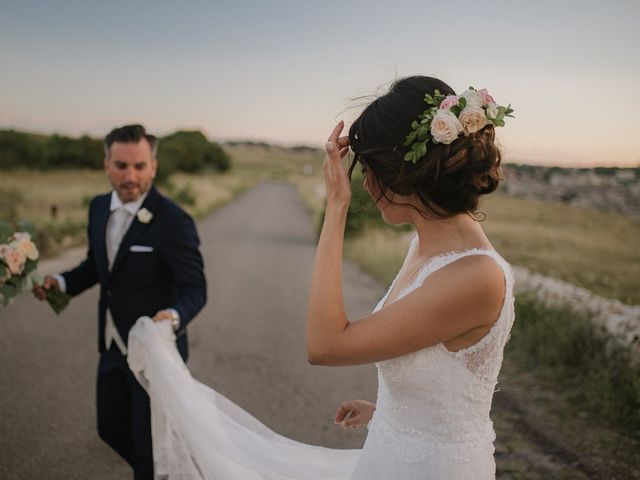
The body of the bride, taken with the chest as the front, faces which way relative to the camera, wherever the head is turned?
to the viewer's left

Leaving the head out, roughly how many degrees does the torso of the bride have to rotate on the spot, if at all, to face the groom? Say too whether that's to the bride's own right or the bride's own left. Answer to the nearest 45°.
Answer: approximately 45° to the bride's own right

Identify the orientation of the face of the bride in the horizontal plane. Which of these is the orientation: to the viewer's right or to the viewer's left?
to the viewer's left
